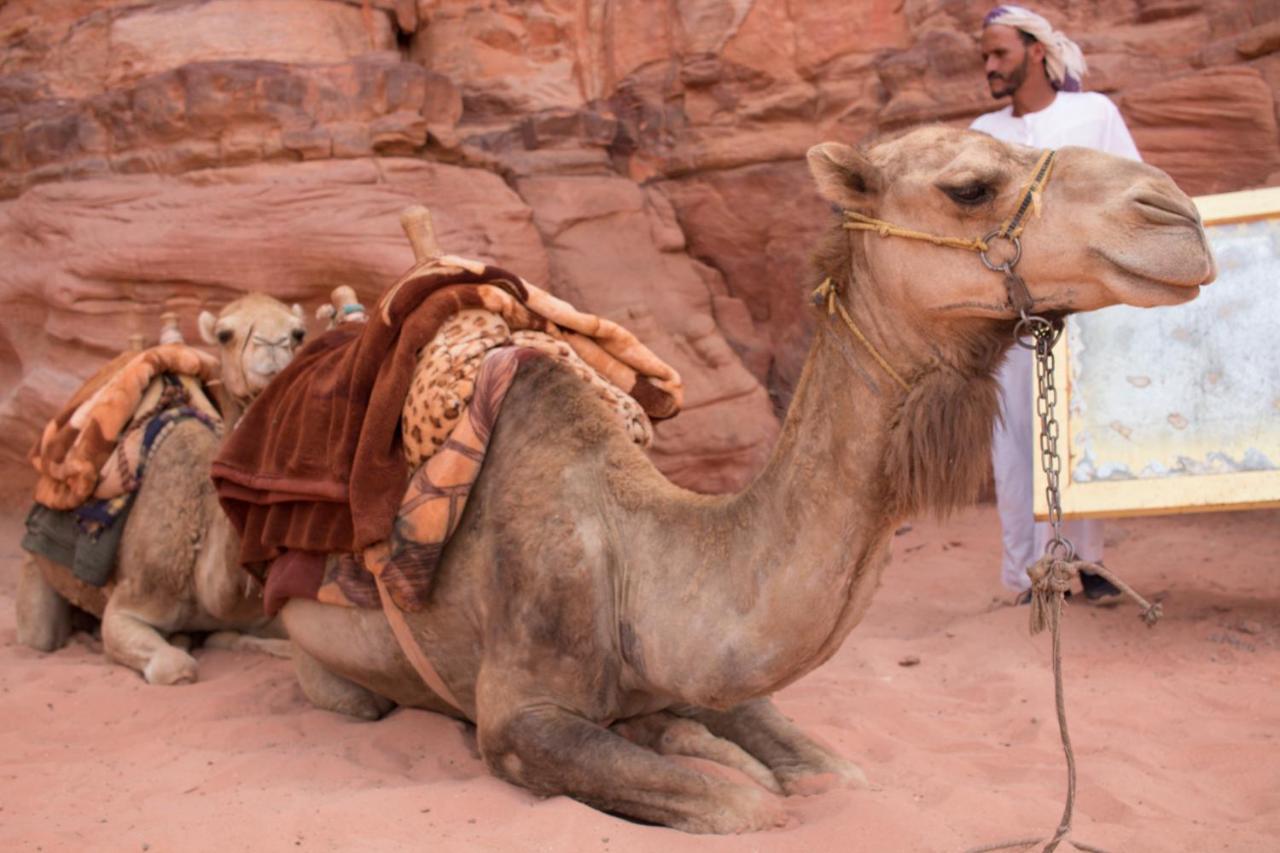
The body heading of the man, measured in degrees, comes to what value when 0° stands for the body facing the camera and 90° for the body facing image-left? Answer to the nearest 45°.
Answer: approximately 45°

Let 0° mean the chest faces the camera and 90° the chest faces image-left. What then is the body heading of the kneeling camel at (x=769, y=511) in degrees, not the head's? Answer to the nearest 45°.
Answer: approximately 315°

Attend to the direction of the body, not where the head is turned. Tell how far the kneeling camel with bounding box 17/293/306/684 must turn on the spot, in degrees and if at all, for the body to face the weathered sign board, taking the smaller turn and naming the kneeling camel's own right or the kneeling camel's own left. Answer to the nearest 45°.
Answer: approximately 45° to the kneeling camel's own left

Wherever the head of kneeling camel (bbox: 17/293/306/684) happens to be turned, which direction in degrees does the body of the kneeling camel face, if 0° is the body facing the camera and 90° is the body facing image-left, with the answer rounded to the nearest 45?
approximately 315°

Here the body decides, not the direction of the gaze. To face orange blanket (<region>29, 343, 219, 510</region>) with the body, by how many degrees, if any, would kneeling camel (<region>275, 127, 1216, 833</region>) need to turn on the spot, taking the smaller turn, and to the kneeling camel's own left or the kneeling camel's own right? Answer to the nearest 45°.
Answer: approximately 180°

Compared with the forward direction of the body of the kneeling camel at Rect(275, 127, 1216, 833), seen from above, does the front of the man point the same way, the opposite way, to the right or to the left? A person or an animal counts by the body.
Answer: to the right
